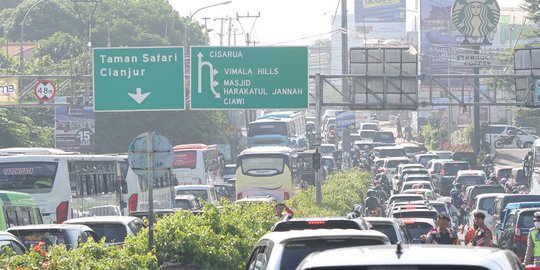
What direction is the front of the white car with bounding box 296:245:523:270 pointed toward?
away from the camera

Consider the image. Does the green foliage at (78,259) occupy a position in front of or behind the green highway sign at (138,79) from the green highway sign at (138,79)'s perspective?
in front

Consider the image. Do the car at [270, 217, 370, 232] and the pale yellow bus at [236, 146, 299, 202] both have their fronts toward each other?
no

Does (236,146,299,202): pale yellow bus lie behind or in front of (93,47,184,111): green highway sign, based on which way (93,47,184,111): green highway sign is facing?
behind

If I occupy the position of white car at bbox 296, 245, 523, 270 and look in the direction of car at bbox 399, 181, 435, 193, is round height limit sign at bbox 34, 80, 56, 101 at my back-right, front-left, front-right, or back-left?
front-left

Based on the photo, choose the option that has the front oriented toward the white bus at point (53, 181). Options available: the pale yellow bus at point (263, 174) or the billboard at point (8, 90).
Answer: the billboard

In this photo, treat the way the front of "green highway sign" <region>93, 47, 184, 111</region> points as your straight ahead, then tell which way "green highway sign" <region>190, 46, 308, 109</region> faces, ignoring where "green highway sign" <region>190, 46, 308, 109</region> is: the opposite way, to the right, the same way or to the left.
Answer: the same way

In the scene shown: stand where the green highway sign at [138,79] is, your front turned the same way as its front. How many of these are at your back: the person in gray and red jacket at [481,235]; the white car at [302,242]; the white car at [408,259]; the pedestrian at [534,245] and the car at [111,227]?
0

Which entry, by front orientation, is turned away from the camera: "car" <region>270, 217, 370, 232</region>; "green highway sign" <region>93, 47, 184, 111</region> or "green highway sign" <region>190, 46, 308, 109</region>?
the car

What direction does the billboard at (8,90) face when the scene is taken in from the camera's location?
facing the viewer

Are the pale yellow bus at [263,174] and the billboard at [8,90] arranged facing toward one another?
no
